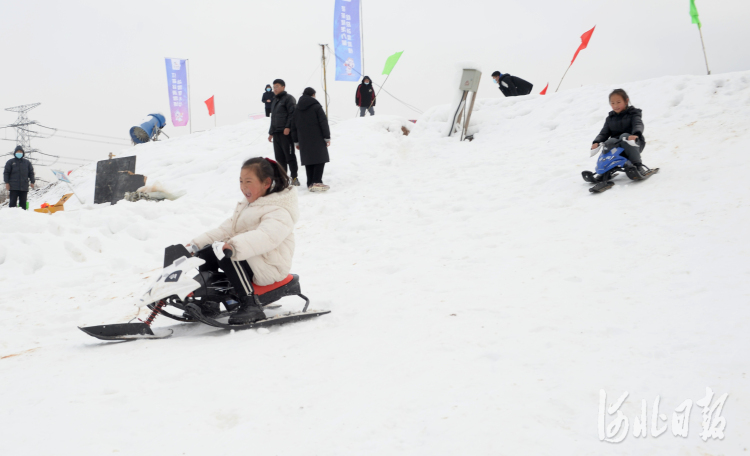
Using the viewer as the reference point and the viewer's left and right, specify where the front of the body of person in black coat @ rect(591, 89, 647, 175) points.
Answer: facing the viewer and to the left of the viewer

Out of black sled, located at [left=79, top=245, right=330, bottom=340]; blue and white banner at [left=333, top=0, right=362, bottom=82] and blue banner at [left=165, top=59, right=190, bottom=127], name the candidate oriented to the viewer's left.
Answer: the black sled

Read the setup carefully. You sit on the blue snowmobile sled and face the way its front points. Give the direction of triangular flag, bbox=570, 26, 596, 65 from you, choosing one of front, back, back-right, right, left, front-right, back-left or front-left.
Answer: back-right

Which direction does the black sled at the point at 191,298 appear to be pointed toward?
to the viewer's left

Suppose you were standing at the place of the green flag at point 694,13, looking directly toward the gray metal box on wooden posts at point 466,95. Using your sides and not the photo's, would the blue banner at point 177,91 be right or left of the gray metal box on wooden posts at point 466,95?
right

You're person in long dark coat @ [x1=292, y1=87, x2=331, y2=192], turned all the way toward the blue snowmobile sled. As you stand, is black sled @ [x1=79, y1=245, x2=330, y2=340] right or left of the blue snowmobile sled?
right

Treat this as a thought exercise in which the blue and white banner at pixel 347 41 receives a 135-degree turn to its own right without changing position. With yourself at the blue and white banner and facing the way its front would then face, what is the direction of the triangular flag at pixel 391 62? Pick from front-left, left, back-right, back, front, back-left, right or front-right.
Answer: back

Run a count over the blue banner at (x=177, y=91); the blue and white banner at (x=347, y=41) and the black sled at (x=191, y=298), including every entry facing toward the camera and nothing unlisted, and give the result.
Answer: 2

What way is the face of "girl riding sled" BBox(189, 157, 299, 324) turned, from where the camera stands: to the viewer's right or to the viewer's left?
to the viewer's left
